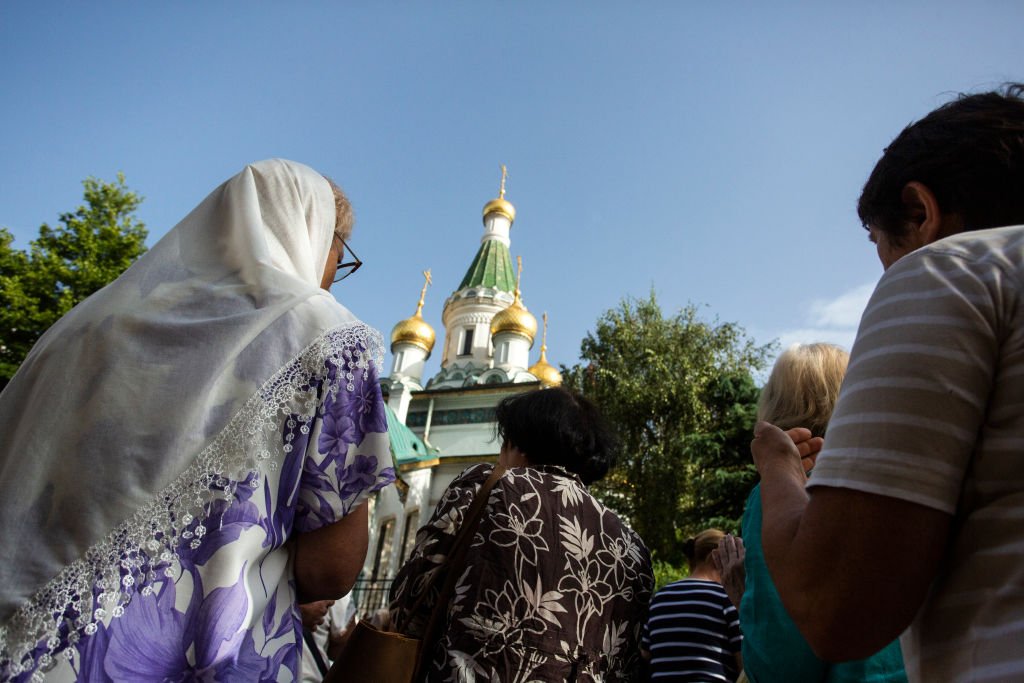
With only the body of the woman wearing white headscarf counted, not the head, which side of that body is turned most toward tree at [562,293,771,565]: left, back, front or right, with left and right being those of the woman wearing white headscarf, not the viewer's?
front

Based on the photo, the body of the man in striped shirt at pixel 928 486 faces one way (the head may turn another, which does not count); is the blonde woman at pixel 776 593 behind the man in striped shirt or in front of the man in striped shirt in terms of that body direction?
in front

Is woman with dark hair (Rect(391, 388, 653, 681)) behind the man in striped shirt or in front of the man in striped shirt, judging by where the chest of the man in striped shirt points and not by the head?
in front

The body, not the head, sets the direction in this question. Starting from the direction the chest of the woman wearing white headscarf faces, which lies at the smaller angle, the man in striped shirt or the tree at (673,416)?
the tree

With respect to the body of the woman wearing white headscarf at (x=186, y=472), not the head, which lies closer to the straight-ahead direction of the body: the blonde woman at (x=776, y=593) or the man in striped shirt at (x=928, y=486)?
the blonde woman

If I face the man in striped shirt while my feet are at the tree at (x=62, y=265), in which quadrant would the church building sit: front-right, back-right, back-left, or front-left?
back-left

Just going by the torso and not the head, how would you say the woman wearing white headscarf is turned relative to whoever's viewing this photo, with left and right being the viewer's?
facing away from the viewer and to the right of the viewer

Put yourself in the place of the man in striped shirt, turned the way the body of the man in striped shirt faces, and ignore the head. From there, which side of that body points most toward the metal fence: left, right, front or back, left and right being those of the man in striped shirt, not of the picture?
front

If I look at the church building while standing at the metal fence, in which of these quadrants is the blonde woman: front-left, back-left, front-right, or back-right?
back-right

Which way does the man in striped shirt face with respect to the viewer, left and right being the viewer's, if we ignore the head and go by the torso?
facing away from the viewer and to the left of the viewer

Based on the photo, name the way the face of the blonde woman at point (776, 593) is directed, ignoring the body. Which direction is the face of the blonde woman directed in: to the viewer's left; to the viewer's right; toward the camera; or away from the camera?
away from the camera

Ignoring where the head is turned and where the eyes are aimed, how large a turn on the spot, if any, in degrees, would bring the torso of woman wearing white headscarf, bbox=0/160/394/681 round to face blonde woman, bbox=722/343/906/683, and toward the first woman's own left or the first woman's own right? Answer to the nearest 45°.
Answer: approximately 45° to the first woman's own right

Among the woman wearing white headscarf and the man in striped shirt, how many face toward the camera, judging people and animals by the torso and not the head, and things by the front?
0

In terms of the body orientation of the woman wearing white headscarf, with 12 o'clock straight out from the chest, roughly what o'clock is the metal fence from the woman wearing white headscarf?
The metal fence is roughly at 11 o'clock from the woman wearing white headscarf.

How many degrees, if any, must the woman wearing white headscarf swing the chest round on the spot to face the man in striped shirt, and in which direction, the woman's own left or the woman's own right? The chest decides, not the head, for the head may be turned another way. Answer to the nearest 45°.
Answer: approximately 90° to the woman's own right

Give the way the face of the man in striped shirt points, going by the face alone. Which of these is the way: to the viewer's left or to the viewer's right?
to the viewer's left
